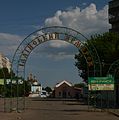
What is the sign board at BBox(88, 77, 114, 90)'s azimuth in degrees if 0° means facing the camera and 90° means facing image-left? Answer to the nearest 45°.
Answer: approximately 0°
